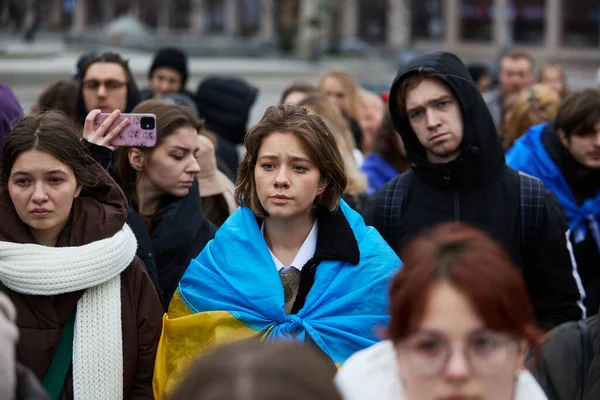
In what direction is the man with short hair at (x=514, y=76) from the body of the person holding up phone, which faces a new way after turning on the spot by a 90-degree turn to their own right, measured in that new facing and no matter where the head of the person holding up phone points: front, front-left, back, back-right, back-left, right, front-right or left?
back

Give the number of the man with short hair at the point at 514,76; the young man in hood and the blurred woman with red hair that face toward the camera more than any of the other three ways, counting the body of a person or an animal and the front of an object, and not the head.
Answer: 3

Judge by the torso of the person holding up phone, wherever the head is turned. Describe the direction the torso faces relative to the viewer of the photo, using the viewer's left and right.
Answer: facing the viewer and to the right of the viewer

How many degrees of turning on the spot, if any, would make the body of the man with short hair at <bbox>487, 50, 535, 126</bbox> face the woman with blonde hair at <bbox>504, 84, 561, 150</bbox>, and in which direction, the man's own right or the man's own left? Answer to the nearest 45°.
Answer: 0° — they already face them

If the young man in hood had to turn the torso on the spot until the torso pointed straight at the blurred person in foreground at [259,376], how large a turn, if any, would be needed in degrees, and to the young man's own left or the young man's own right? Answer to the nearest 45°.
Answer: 0° — they already face them

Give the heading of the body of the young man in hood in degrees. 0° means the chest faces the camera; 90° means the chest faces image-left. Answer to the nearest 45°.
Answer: approximately 0°

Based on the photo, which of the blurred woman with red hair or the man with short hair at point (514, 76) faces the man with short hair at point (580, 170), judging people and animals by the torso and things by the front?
the man with short hair at point (514, 76)

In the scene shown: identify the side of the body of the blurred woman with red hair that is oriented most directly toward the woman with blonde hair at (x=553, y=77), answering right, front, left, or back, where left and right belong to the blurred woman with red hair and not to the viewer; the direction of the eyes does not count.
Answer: back

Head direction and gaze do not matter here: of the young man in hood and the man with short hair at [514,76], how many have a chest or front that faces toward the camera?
2

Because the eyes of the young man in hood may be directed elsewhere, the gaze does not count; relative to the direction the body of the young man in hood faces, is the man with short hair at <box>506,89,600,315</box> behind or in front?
behind

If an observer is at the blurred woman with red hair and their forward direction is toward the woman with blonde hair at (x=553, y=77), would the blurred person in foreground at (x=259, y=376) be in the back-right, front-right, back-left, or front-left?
back-left

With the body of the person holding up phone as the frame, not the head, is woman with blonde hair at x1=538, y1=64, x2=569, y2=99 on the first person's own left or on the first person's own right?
on the first person's own left
